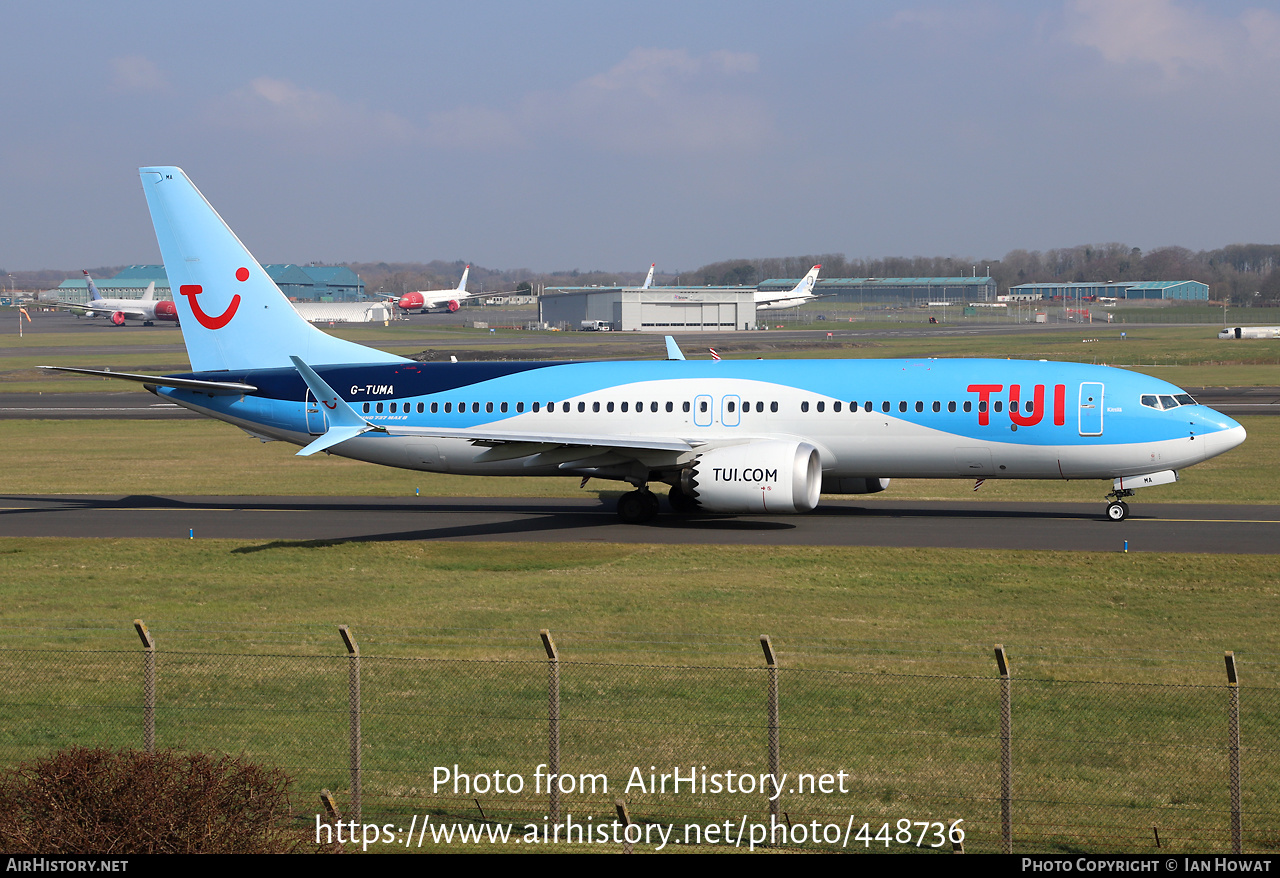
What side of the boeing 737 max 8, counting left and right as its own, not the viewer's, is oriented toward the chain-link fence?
right

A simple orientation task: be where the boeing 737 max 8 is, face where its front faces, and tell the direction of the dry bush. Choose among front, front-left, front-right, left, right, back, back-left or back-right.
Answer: right

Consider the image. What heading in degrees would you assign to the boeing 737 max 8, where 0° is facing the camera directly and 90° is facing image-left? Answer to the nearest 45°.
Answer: approximately 270°
